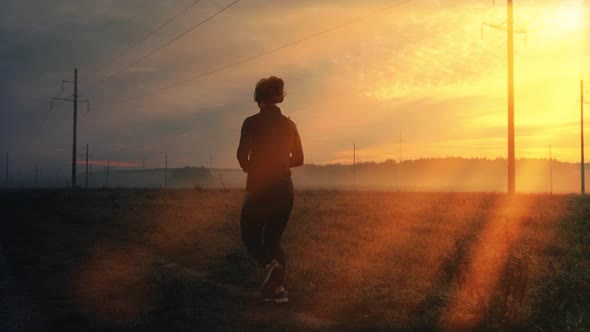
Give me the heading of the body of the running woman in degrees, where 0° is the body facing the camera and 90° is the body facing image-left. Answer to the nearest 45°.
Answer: approximately 180°
